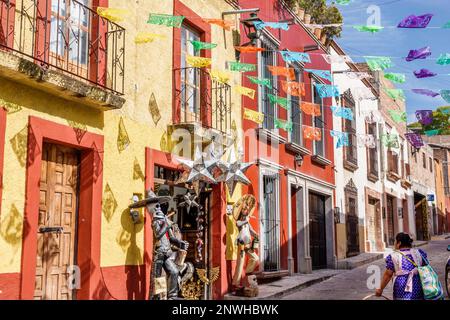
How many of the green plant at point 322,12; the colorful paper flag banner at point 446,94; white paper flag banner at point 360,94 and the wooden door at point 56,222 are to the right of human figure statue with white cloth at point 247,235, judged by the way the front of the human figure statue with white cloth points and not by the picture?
1

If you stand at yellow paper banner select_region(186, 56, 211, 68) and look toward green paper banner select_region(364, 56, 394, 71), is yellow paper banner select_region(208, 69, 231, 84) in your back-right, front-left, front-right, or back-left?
front-left

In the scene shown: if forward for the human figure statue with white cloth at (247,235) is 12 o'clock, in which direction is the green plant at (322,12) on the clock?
The green plant is roughly at 8 o'clock from the human figure statue with white cloth.

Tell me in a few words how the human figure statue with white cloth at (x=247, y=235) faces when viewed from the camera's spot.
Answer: facing the viewer and to the right of the viewer

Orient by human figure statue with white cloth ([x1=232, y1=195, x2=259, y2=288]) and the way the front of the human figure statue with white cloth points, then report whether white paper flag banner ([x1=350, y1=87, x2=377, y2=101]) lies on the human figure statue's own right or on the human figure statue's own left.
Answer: on the human figure statue's own left

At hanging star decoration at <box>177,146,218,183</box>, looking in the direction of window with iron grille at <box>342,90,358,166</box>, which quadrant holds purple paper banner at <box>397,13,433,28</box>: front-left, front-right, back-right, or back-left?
front-right

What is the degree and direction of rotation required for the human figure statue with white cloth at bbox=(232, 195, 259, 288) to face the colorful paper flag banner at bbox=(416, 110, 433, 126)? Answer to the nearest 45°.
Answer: approximately 90° to its left

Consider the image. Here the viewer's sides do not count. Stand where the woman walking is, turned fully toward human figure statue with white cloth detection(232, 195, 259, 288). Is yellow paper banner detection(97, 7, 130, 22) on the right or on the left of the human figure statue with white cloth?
left

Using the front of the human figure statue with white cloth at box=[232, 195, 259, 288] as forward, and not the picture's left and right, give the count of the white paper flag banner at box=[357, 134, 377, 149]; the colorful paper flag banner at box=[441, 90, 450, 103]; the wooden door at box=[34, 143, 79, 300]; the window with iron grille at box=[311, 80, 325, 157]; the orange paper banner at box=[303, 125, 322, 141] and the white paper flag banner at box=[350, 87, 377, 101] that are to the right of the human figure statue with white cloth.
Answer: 1

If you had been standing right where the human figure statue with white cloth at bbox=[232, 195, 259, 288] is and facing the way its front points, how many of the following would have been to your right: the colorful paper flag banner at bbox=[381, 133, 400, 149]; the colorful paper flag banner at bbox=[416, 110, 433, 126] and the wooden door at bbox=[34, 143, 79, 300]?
1
